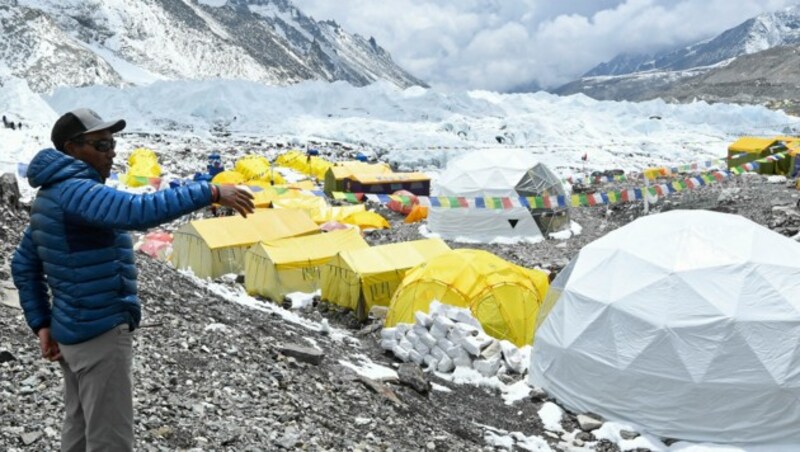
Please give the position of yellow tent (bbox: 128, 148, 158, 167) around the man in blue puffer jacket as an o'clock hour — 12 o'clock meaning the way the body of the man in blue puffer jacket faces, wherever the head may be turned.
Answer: The yellow tent is roughly at 9 o'clock from the man in blue puffer jacket.

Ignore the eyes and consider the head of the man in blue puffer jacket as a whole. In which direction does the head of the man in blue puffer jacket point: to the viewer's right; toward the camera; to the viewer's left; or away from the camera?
to the viewer's right

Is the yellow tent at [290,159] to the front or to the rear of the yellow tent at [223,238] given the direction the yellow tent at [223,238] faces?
to the rear

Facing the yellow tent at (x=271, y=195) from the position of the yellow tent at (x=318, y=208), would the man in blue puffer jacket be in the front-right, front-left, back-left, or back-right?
back-left

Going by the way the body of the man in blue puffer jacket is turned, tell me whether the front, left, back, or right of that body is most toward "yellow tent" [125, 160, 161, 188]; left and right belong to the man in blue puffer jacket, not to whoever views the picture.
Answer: left

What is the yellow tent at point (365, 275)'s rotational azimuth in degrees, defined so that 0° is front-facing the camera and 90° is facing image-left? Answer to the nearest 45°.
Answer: approximately 45°

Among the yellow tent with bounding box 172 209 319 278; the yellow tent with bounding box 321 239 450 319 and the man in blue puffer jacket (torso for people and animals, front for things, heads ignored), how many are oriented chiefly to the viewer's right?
1

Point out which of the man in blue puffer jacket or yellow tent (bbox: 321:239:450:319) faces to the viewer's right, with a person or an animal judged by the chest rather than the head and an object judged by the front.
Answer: the man in blue puffer jacket

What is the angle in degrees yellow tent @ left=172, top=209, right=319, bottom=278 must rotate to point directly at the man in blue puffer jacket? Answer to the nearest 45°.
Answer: approximately 45° to its left

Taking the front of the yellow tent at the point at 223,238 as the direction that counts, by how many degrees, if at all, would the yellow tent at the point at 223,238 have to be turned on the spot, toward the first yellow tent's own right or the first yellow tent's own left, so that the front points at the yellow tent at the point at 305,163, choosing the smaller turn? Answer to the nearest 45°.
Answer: approximately 135° to the first yellow tent's own right

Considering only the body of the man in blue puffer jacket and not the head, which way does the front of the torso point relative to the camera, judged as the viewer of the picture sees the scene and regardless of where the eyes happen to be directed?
to the viewer's right

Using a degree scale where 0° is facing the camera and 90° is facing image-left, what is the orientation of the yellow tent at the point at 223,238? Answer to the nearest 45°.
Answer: approximately 45°

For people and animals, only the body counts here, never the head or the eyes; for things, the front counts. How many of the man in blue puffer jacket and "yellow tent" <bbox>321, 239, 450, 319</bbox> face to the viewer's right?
1
